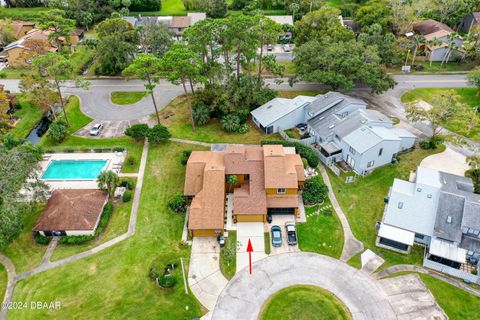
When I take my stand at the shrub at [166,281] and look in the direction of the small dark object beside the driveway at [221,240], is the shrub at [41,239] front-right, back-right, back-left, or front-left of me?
back-left

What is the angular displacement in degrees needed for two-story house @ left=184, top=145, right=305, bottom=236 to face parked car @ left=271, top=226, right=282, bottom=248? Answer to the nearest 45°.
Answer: approximately 45° to its left

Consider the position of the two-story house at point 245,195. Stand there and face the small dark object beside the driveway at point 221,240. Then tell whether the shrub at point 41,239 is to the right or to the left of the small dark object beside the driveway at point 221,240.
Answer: right

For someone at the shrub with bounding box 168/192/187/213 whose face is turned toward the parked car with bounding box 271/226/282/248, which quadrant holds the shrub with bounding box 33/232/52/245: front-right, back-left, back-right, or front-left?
back-right

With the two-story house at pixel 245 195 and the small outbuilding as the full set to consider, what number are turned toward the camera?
2

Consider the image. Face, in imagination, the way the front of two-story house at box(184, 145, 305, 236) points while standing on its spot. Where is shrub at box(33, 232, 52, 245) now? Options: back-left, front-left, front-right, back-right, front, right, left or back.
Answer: right

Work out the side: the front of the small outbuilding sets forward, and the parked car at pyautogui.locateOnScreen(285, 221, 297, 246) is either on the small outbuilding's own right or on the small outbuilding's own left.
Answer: on the small outbuilding's own left

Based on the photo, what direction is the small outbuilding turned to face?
toward the camera

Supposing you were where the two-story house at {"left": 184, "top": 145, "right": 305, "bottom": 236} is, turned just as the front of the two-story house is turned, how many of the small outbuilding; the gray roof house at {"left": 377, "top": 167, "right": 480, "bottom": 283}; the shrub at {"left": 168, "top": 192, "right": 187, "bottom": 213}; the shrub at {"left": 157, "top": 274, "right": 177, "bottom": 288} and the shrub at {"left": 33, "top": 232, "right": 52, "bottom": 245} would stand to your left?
1

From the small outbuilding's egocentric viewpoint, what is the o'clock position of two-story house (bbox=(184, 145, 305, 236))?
The two-story house is roughly at 10 o'clock from the small outbuilding.

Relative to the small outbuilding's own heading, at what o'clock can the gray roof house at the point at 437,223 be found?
The gray roof house is roughly at 10 o'clock from the small outbuilding.

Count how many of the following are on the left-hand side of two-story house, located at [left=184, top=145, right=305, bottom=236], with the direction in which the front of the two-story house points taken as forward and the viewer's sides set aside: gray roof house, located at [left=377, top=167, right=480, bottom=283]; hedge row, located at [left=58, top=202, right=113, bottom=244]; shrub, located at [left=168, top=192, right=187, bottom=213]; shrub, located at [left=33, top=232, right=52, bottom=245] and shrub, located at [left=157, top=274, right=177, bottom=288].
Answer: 1
